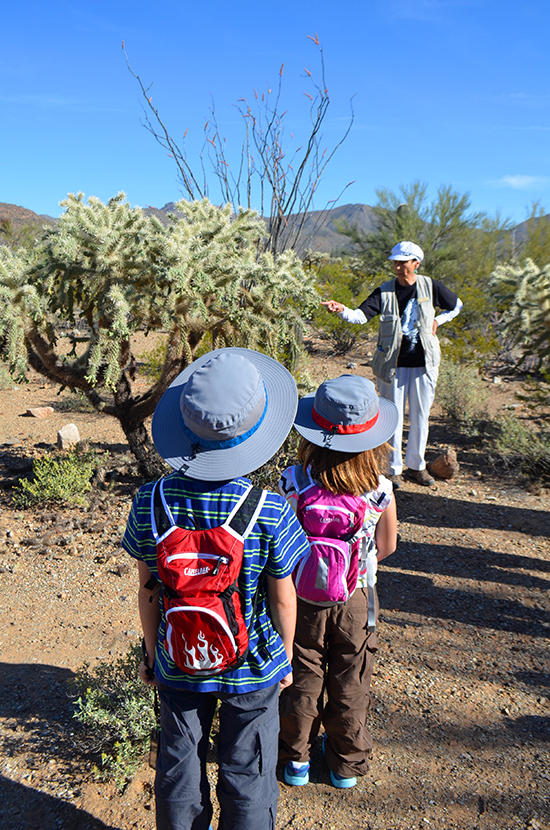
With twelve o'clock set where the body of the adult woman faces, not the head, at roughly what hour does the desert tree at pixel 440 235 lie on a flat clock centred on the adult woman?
The desert tree is roughly at 6 o'clock from the adult woman.

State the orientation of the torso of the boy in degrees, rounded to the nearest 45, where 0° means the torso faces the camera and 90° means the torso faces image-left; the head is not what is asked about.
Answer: approximately 180°

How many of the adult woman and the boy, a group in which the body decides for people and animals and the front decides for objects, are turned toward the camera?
1

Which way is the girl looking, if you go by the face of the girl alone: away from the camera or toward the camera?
away from the camera

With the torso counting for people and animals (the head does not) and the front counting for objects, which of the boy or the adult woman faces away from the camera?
the boy

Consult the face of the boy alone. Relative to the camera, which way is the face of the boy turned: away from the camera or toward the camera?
away from the camera

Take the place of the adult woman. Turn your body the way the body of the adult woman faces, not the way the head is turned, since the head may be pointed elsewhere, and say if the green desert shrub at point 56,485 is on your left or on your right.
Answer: on your right

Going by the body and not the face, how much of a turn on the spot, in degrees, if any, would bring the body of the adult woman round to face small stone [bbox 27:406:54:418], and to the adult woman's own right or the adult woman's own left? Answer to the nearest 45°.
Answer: approximately 90° to the adult woman's own right

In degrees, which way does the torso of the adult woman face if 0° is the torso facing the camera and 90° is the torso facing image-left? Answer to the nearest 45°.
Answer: approximately 0°

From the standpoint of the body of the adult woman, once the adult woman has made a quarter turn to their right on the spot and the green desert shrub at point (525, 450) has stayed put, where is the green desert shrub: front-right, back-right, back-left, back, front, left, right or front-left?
back-right

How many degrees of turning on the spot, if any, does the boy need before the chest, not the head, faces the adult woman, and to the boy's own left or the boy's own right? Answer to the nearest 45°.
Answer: approximately 45° to the boy's own right

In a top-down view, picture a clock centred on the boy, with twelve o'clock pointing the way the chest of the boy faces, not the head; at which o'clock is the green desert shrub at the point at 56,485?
The green desert shrub is roughly at 11 o'clock from the boy.
